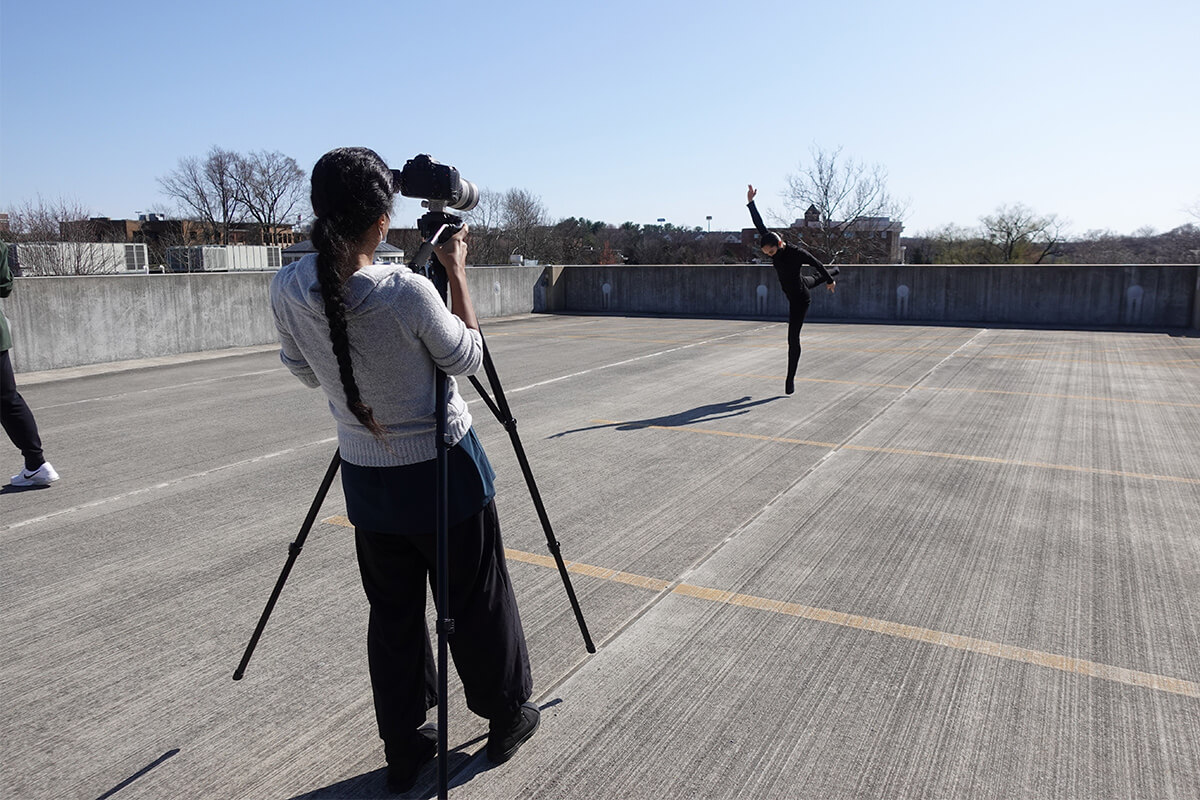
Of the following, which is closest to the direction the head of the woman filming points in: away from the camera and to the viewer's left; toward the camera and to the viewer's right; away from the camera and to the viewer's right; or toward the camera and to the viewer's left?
away from the camera and to the viewer's right

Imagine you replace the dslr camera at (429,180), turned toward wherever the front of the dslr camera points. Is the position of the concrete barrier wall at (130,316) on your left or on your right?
on your left

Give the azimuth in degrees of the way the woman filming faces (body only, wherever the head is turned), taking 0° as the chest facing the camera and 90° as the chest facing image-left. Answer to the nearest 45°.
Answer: approximately 225°

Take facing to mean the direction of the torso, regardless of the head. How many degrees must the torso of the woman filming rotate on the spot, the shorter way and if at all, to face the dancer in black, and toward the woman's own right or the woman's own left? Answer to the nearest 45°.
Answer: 0° — they already face them

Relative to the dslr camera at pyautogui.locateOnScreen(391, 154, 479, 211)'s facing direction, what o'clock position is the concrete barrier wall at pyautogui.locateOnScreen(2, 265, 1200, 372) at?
The concrete barrier wall is roughly at 11 o'clock from the dslr camera.

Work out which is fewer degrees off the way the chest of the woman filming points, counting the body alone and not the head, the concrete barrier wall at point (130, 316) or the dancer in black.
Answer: the dancer in black

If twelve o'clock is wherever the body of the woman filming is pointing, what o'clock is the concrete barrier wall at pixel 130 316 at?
The concrete barrier wall is roughly at 10 o'clock from the woman filming.

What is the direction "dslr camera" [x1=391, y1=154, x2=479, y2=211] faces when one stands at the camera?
facing away from the viewer and to the right of the viewer
